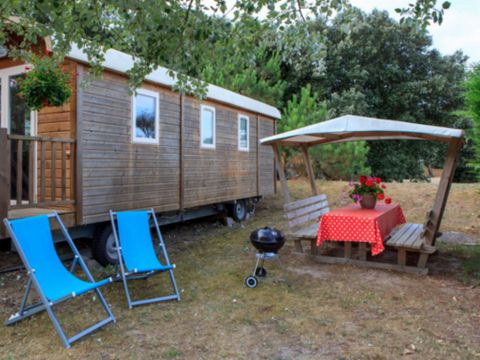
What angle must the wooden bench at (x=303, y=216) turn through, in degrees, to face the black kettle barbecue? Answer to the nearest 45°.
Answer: approximately 45° to its right

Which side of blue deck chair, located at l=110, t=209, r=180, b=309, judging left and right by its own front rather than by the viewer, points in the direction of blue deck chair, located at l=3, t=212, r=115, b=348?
right

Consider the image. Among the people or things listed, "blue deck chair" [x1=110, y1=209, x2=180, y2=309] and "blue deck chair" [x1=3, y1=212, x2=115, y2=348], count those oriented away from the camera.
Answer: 0

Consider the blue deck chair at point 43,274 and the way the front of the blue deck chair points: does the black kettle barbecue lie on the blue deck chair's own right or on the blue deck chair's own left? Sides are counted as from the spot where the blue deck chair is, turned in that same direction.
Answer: on the blue deck chair's own left

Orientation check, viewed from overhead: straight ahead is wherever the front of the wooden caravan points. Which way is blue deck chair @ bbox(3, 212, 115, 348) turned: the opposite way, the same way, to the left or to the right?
to the left

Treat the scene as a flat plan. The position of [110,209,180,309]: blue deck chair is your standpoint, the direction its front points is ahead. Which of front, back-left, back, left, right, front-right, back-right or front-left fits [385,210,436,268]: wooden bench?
front-left

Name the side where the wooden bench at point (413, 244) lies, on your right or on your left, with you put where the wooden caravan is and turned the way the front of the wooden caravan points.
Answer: on your left

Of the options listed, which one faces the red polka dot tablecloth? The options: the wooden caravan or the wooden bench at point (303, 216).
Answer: the wooden bench

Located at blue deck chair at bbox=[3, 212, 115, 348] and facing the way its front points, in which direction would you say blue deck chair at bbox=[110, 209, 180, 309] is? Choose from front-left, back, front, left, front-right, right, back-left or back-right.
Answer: left

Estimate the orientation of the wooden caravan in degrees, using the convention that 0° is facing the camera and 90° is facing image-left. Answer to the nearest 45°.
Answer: approximately 45°

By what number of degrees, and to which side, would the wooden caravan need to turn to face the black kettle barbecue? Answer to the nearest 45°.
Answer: approximately 90° to its left
